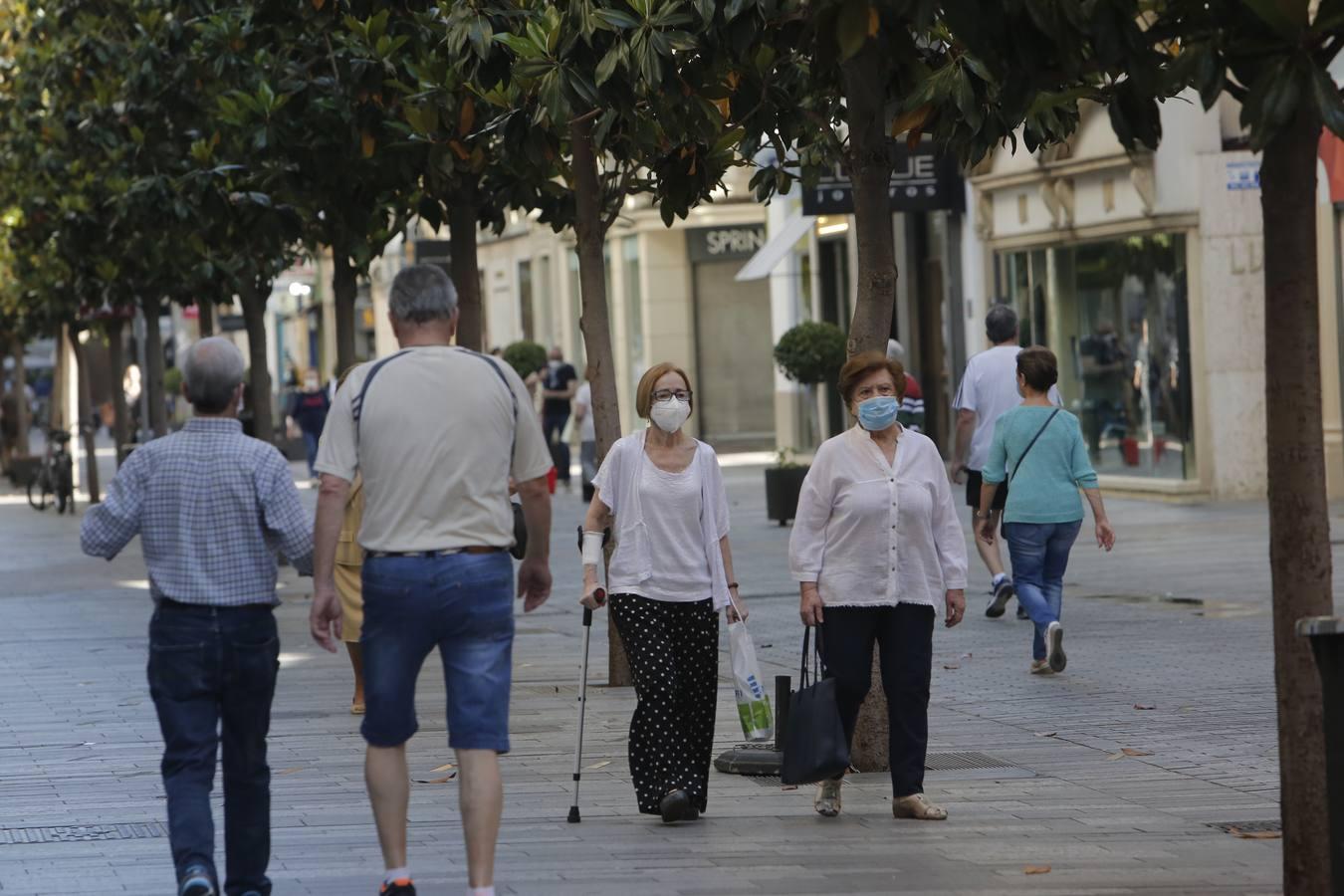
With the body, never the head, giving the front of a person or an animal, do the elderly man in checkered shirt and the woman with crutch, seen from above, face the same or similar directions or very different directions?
very different directions

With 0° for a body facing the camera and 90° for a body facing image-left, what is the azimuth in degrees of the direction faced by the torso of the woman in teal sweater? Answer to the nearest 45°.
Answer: approximately 180°

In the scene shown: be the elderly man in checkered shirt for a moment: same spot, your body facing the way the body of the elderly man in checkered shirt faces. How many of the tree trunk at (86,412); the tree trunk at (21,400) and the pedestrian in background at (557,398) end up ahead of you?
3

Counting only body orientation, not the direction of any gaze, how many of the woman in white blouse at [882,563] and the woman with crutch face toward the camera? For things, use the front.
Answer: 2

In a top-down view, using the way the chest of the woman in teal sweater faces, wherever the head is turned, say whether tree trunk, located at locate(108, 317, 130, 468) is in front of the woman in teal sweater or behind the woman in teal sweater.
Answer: in front

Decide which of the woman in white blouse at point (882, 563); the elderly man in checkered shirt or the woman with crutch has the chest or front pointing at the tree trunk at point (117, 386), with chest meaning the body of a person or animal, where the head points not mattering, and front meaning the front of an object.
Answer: the elderly man in checkered shirt

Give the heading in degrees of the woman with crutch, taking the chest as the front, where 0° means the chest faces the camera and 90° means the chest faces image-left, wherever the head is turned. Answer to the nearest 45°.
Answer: approximately 0°

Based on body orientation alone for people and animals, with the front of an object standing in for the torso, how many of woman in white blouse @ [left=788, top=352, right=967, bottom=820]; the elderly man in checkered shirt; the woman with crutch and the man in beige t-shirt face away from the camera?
2

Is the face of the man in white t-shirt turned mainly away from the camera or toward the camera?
away from the camera

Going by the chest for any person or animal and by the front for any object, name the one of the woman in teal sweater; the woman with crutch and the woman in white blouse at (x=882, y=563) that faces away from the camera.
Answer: the woman in teal sweater

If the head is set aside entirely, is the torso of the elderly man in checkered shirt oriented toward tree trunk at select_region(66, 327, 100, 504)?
yes

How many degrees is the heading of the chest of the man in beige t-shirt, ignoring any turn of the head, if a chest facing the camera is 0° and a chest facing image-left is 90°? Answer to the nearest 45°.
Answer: approximately 180°

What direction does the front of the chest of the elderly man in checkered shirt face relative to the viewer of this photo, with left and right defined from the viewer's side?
facing away from the viewer

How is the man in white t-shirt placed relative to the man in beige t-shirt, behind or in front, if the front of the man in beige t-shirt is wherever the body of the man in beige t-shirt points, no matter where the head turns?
in front

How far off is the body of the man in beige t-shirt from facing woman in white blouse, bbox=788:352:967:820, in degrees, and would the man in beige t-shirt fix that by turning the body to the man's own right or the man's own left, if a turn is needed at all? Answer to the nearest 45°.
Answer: approximately 45° to the man's own right

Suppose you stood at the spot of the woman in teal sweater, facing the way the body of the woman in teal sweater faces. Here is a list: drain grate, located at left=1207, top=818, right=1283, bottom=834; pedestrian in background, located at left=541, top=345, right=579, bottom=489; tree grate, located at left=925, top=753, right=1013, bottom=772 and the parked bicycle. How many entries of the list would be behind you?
2
